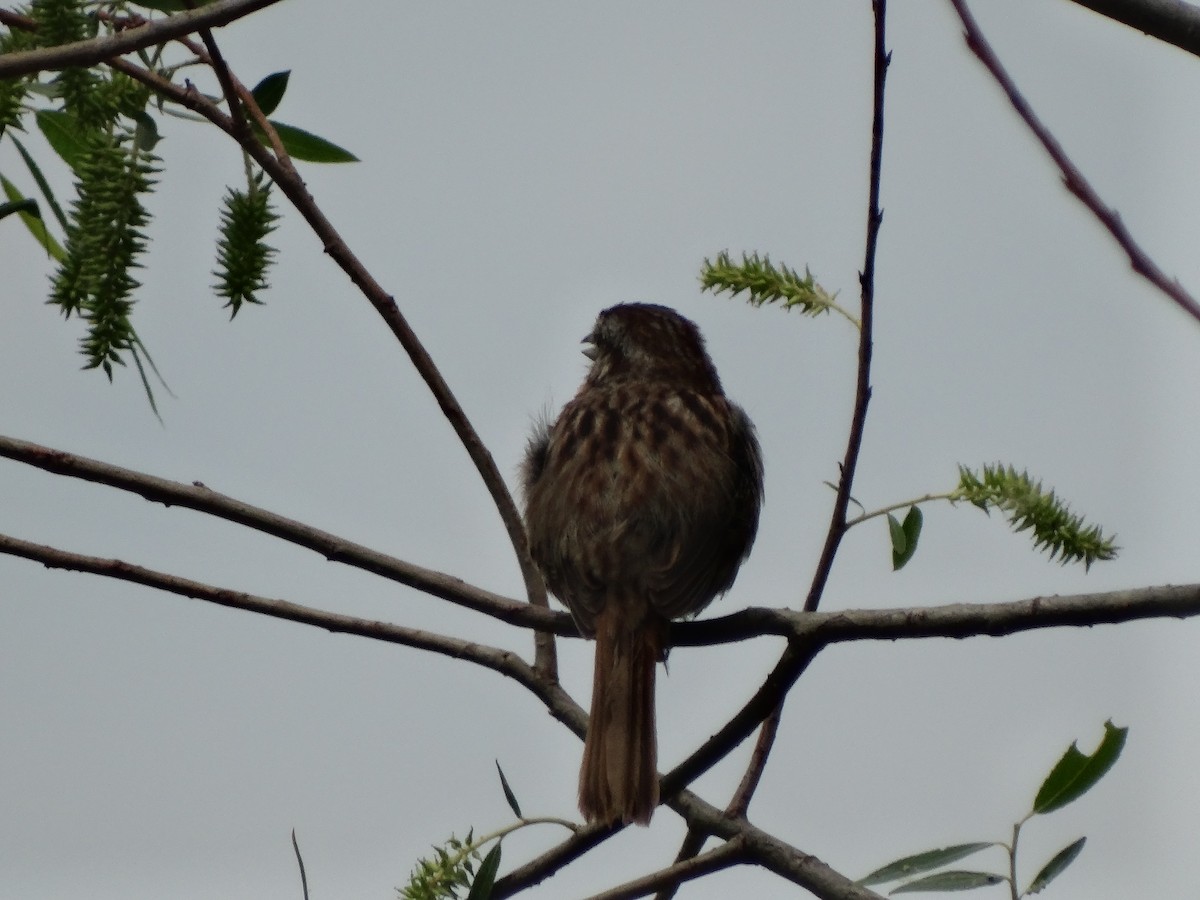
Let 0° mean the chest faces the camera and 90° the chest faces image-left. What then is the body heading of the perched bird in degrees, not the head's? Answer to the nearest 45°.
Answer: approximately 180°

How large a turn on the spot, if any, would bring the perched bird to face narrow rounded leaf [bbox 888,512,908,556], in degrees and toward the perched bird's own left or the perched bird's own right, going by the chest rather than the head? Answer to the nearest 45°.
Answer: approximately 135° to the perched bird's own right

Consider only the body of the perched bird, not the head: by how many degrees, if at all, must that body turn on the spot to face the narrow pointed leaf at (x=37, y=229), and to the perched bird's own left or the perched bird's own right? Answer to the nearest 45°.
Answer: approximately 135° to the perched bird's own left
